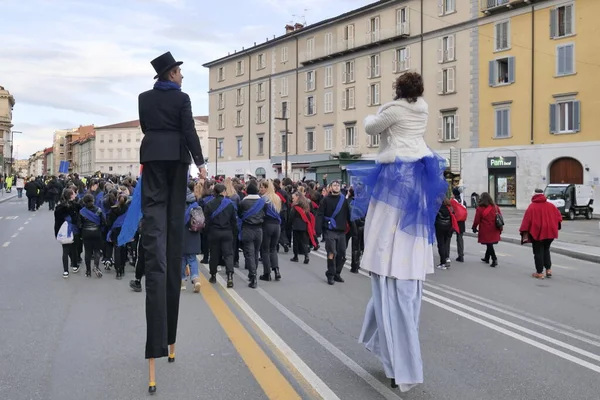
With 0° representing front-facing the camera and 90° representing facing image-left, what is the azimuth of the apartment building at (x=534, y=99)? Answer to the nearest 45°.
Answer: approximately 45°

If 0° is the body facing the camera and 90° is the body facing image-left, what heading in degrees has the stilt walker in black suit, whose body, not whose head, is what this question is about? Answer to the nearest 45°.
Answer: approximately 180°

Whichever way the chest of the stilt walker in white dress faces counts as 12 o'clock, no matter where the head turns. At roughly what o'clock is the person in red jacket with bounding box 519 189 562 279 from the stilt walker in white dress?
The person in red jacket is roughly at 2 o'clock from the stilt walker in white dress.

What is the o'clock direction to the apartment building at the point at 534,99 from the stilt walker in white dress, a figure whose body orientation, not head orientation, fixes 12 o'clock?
The apartment building is roughly at 2 o'clock from the stilt walker in white dress.

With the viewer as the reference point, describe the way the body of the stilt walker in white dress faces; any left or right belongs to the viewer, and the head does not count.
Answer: facing away from the viewer and to the left of the viewer

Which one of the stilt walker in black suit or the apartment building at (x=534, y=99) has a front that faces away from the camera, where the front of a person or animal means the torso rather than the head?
the stilt walker in black suit

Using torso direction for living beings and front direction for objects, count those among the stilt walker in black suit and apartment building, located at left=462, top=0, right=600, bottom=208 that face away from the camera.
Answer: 1

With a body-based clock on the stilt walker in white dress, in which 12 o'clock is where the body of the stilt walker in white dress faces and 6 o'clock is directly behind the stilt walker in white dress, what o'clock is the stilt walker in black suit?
The stilt walker in black suit is roughly at 10 o'clock from the stilt walker in white dress.
